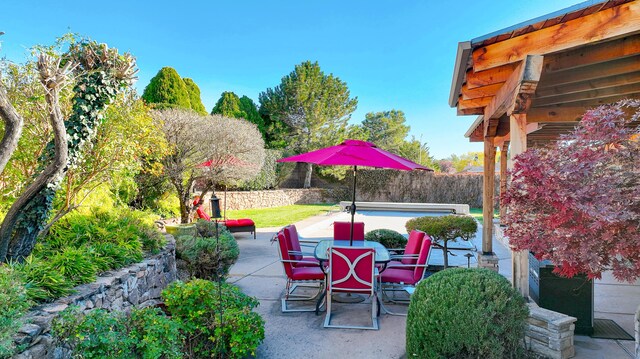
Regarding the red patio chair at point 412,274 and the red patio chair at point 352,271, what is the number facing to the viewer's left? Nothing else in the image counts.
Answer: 1

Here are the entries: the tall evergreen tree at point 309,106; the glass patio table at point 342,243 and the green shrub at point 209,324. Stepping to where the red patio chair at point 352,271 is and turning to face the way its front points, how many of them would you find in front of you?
2

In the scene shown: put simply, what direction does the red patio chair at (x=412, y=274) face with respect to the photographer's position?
facing to the left of the viewer

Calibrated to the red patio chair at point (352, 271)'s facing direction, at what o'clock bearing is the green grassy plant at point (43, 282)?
The green grassy plant is roughly at 8 o'clock from the red patio chair.

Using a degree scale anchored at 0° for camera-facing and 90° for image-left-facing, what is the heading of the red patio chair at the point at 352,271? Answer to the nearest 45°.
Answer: approximately 180°

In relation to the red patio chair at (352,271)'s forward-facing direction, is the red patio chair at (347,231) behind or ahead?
ahead

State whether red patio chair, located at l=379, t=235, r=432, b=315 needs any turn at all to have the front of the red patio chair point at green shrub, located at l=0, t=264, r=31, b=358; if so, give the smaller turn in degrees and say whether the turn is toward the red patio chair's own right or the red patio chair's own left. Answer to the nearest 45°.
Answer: approximately 45° to the red patio chair's own left

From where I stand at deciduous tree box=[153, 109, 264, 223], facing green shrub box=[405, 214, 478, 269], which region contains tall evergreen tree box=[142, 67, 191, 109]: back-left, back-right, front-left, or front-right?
back-left

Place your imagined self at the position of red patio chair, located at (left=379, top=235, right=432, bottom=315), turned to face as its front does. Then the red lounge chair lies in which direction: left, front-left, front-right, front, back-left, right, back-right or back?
front-right

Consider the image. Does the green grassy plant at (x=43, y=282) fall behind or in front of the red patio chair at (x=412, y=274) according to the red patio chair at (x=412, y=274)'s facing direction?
in front

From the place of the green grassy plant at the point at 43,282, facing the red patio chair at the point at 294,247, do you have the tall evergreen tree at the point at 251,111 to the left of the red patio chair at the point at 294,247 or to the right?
left

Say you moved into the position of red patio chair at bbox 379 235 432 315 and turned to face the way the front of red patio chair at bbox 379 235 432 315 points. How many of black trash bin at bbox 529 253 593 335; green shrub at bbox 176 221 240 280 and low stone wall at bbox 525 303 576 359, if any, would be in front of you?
1

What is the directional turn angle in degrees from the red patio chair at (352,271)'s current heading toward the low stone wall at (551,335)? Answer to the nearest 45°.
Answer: approximately 90° to its right

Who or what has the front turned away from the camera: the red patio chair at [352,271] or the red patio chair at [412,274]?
the red patio chair at [352,271]

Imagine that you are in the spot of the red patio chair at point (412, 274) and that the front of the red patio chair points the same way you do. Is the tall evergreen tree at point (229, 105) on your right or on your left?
on your right

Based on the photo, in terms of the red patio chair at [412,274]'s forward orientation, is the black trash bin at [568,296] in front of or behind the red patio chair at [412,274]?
behind

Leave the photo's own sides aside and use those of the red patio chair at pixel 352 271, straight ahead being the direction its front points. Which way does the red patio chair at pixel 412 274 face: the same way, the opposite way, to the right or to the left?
to the left

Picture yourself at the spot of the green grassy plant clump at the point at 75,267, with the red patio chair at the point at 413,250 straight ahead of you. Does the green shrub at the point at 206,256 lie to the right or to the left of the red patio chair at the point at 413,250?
left
